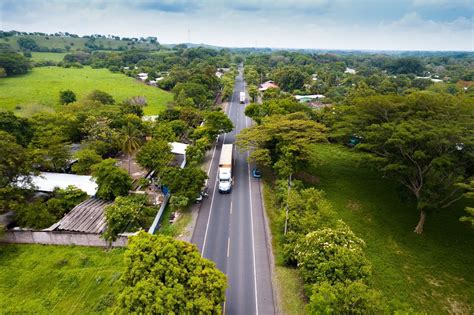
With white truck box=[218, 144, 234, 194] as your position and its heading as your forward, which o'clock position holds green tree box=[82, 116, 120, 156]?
The green tree is roughly at 4 o'clock from the white truck.

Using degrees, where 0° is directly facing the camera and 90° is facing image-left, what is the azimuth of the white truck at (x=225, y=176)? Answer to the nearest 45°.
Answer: approximately 0°

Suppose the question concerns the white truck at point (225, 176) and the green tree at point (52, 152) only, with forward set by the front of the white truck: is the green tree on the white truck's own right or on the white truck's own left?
on the white truck's own right

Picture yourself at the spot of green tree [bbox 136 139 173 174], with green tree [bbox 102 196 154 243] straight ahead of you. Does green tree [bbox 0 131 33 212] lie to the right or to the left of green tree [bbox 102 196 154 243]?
right

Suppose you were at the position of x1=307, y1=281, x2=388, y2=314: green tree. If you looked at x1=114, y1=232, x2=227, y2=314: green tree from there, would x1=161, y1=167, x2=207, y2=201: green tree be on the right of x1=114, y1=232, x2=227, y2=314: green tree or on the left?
right

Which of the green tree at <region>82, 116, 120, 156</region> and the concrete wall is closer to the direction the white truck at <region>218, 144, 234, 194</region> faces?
the concrete wall

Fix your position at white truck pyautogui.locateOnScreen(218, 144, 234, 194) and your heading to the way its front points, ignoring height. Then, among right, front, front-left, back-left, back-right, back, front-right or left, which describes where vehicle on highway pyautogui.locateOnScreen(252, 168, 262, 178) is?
back-left

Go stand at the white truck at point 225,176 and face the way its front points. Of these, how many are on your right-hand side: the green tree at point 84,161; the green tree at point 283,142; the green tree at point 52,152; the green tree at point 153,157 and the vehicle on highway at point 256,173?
3
